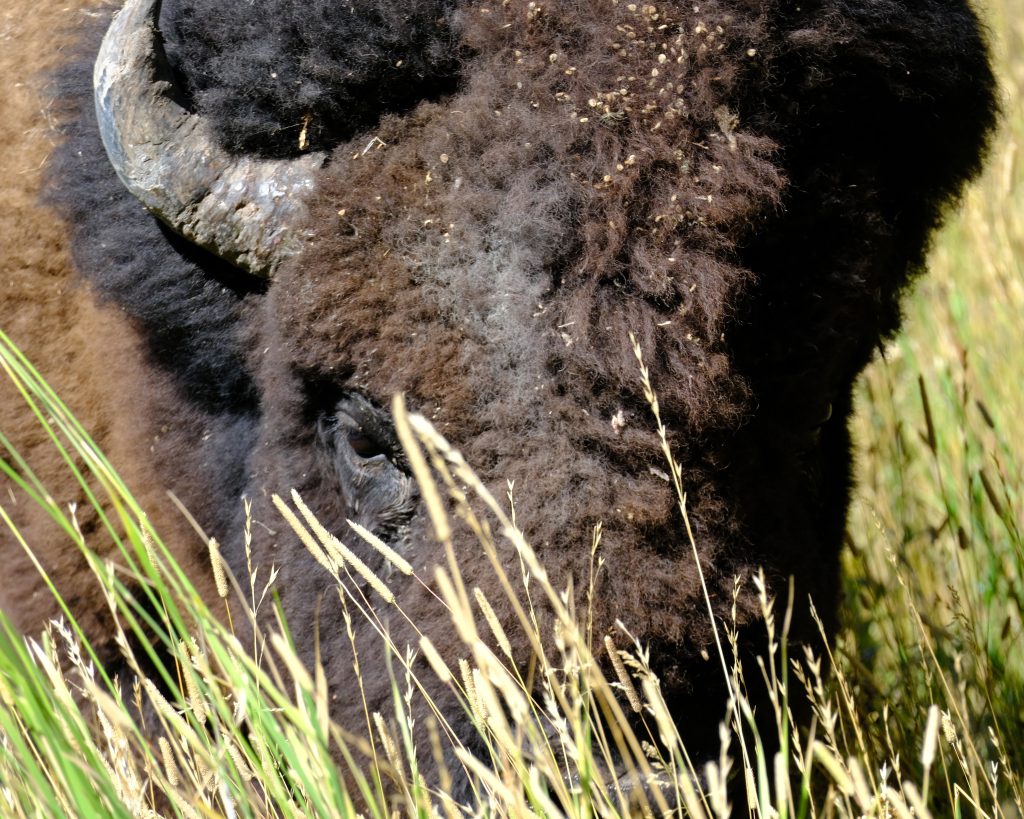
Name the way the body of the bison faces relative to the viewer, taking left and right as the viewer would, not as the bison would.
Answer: facing the viewer and to the right of the viewer
